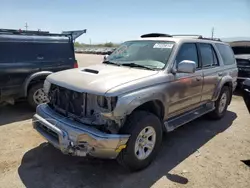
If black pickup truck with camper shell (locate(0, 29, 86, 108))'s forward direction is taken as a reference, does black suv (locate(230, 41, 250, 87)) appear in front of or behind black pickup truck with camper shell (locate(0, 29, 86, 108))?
behind

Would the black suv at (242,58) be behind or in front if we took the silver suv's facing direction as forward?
behind

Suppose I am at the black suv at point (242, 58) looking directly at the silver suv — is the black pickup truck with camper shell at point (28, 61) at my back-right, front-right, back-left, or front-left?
front-right

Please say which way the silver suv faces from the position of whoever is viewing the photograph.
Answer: facing the viewer and to the left of the viewer

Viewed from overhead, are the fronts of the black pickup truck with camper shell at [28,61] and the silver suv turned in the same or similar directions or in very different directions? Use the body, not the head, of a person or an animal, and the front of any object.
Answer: same or similar directions

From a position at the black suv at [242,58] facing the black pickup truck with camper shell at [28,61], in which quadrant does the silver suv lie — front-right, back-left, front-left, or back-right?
front-left

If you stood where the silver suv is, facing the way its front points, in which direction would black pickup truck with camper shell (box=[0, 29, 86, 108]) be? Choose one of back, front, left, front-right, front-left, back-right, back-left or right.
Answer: right

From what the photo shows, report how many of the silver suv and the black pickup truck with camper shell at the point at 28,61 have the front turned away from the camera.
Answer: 0

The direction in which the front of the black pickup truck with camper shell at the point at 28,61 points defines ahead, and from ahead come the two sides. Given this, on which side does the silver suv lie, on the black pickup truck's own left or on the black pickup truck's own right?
on the black pickup truck's own left
